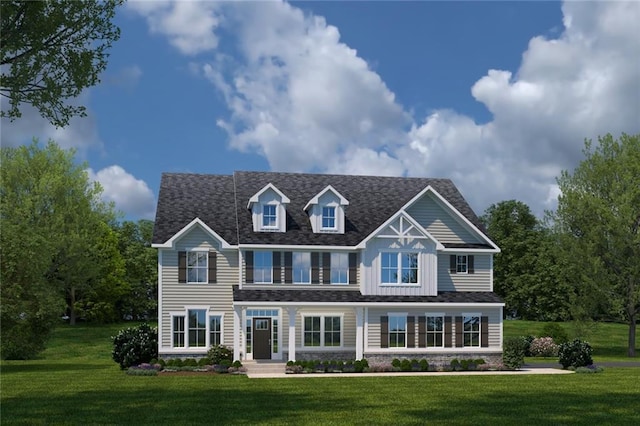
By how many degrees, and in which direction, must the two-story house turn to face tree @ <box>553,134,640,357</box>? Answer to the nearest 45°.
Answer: approximately 135° to its left

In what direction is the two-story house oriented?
toward the camera

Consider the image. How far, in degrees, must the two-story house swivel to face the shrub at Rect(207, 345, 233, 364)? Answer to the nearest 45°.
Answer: approximately 45° to its right

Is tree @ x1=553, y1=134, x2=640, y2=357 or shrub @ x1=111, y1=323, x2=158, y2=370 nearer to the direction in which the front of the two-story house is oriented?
the shrub

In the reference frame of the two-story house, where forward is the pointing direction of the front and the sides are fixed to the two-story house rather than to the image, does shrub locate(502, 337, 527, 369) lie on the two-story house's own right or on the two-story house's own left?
on the two-story house's own left

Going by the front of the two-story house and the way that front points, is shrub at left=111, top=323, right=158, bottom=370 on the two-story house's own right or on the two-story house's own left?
on the two-story house's own right
